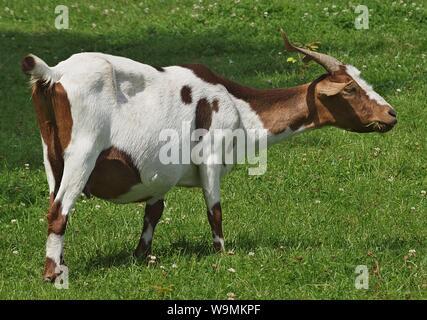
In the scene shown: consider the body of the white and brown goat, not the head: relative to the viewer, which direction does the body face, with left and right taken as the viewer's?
facing away from the viewer and to the right of the viewer
